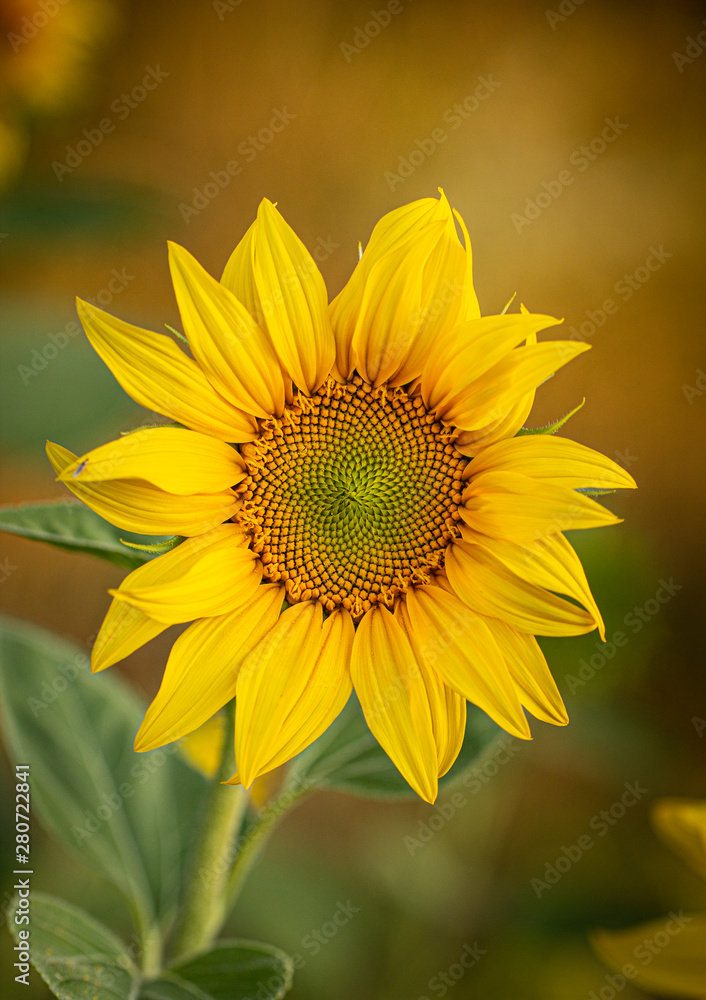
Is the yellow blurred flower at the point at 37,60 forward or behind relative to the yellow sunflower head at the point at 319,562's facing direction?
behind

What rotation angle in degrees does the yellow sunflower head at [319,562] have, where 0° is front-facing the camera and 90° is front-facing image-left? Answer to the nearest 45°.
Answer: approximately 0°
